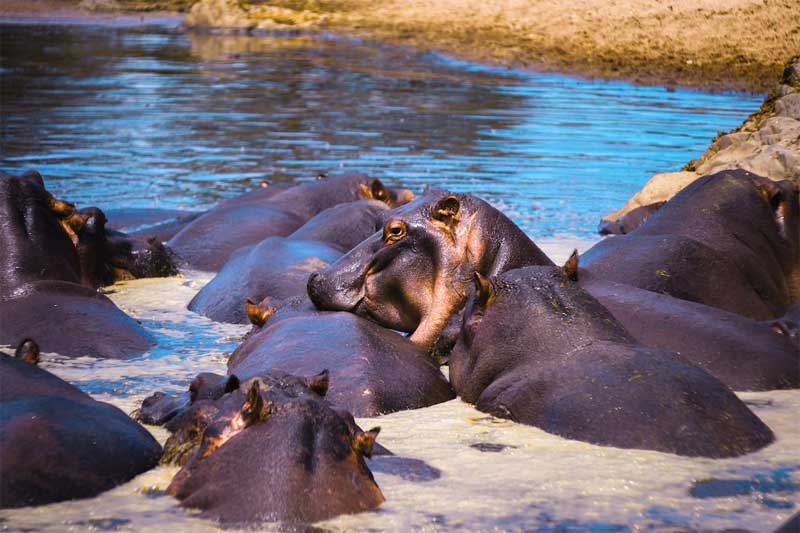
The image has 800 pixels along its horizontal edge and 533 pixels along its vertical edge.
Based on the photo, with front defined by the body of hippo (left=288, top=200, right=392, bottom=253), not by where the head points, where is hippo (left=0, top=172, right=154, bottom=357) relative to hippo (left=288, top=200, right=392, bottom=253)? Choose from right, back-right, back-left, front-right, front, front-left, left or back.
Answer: back-right

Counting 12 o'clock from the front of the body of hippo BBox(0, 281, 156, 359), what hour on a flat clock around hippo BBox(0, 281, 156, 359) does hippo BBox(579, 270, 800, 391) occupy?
hippo BBox(579, 270, 800, 391) is roughly at 7 o'clock from hippo BBox(0, 281, 156, 359).

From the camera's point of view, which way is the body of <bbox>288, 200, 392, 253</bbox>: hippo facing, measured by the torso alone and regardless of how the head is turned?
to the viewer's right

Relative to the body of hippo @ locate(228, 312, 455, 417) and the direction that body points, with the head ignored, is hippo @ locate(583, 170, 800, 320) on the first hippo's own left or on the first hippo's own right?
on the first hippo's own right

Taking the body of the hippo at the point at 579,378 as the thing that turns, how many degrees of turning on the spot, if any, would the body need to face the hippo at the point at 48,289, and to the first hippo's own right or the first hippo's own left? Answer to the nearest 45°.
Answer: approximately 45° to the first hippo's own left

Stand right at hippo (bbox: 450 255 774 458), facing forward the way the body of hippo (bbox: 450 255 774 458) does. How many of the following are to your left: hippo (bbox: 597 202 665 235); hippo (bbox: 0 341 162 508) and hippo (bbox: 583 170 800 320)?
1

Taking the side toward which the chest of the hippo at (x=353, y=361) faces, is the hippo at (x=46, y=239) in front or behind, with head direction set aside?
in front

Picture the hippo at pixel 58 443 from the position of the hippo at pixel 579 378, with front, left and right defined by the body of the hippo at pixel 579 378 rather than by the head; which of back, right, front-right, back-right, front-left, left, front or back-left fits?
left

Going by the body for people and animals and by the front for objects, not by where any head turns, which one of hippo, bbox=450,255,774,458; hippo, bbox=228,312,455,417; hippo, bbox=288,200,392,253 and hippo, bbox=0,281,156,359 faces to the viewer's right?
hippo, bbox=288,200,392,253

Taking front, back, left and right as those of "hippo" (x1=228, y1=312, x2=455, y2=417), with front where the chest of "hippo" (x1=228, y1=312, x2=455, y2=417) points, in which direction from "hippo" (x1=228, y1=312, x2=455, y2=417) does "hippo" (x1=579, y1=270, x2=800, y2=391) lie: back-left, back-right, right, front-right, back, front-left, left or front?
back-right

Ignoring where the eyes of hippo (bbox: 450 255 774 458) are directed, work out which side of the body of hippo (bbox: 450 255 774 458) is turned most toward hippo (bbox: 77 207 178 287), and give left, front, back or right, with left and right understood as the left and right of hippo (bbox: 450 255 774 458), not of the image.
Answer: front
